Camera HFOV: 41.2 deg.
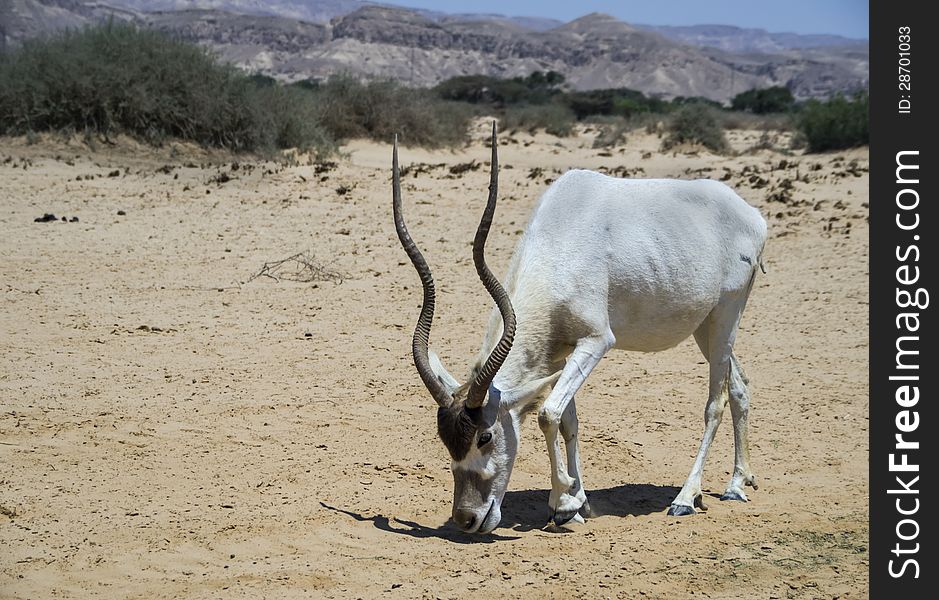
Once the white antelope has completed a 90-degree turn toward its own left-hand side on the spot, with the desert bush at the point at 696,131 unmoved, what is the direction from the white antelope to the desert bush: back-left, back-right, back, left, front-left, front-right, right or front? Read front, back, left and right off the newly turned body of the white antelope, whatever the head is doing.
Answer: back-left

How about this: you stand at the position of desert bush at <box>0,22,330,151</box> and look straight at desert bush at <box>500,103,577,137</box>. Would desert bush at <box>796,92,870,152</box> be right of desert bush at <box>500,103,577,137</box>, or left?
right

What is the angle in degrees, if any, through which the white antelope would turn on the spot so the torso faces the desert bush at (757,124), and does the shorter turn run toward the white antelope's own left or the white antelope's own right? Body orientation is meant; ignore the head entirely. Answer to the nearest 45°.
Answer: approximately 135° to the white antelope's own right

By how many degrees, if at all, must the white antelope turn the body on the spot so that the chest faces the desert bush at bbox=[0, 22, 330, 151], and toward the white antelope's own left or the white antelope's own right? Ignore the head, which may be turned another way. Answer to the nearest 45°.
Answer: approximately 90° to the white antelope's own right

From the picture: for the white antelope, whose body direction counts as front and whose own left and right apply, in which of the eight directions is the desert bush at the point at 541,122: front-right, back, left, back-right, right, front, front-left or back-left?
back-right

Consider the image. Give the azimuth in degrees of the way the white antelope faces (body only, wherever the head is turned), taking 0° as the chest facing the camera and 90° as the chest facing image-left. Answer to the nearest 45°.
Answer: approximately 45°

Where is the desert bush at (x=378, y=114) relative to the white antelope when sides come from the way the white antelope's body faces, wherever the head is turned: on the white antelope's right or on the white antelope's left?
on the white antelope's right

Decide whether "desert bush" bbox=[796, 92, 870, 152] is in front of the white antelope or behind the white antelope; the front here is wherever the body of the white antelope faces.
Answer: behind
